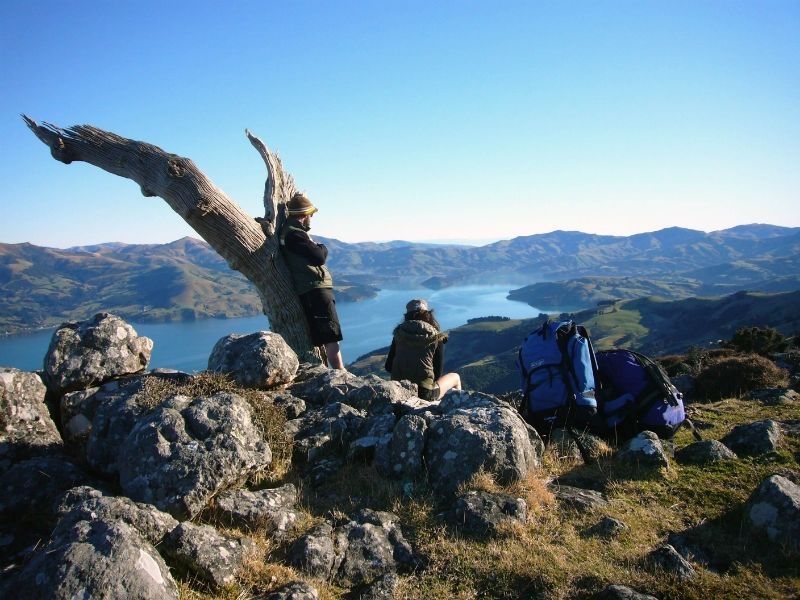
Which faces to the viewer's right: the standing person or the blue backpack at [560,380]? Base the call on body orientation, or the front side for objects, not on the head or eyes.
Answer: the standing person

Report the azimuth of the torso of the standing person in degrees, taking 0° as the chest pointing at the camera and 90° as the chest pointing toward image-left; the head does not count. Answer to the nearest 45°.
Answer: approximately 270°

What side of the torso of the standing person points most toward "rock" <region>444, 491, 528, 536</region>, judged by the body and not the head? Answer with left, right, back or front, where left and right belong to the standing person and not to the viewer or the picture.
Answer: right

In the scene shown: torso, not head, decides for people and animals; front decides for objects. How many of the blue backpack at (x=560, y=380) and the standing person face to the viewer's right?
1

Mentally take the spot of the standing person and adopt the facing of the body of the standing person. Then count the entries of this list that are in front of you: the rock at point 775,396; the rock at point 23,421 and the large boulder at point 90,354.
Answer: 1

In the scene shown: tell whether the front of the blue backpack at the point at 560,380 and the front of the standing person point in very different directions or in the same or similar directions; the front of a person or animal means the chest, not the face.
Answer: very different directions

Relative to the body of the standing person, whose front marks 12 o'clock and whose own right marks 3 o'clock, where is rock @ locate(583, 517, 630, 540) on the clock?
The rock is roughly at 2 o'clock from the standing person.

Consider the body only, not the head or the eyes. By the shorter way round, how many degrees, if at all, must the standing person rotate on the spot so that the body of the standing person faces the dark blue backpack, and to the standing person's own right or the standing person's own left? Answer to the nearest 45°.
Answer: approximately 45° to the standing person's own right

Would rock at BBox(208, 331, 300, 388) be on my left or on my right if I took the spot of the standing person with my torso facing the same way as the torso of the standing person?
on my right

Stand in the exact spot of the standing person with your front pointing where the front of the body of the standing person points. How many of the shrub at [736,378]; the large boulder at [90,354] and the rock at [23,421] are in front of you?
1

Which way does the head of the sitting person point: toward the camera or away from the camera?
away from the camera
